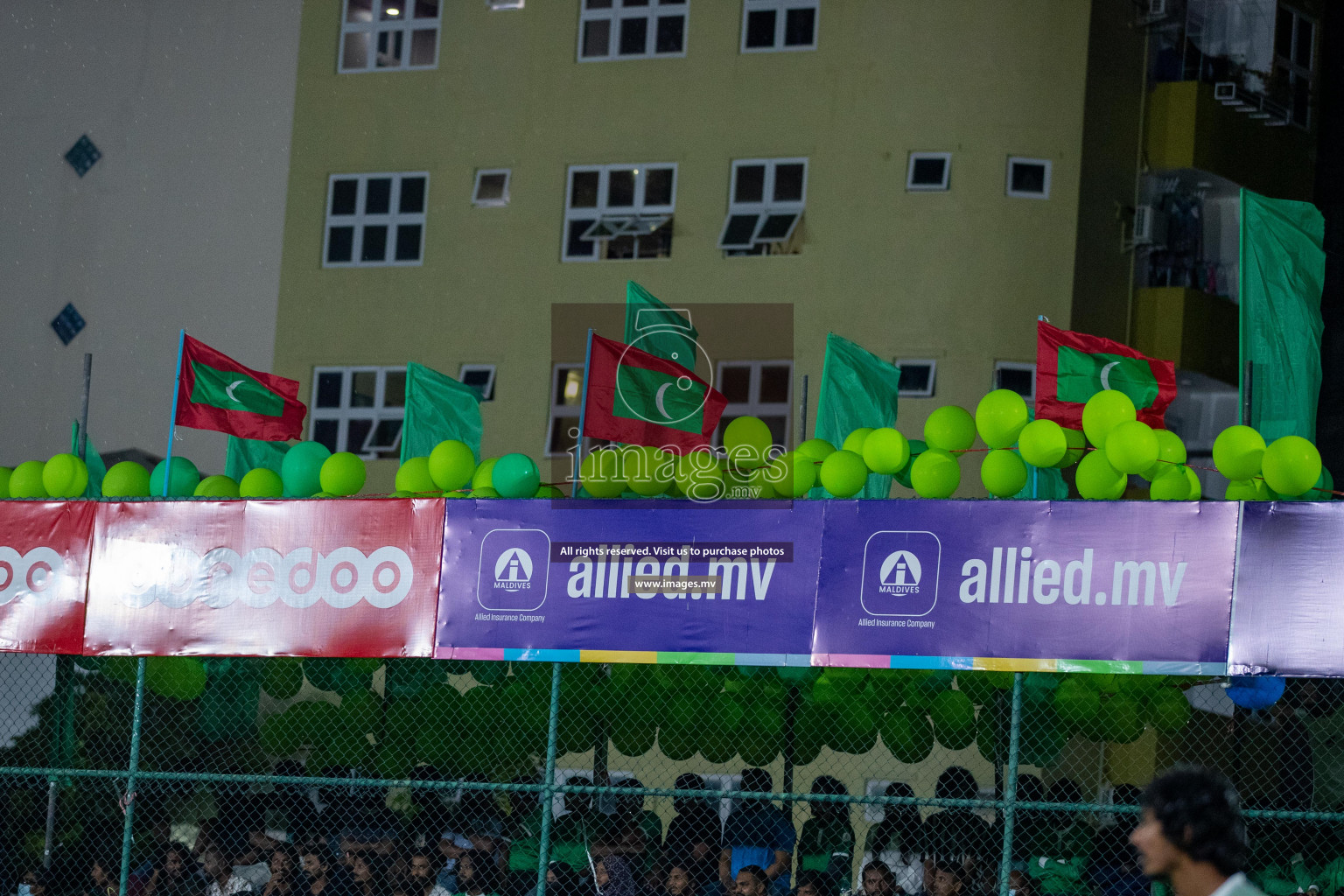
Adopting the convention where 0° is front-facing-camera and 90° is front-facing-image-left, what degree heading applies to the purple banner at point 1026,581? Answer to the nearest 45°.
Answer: approximately 0°

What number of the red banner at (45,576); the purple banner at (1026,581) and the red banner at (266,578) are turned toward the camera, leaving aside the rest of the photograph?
3

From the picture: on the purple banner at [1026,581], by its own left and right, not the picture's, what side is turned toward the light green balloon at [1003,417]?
back

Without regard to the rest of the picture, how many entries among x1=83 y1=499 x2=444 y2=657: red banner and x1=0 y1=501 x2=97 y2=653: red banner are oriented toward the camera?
2

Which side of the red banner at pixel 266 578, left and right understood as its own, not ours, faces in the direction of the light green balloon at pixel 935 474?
left
